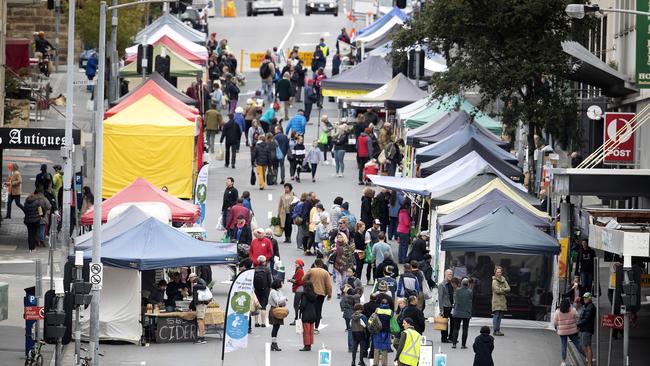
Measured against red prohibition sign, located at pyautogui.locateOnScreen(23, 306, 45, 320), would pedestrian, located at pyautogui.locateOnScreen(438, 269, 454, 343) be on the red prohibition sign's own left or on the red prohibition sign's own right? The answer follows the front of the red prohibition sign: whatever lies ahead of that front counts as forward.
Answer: on the red prohibition sign's own left

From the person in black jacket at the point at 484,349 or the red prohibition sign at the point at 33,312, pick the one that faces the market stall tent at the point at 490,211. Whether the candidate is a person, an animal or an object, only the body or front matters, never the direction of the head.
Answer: the person in black jacket

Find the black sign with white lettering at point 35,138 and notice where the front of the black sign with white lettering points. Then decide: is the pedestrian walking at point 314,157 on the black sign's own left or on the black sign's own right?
on the black sign's own left

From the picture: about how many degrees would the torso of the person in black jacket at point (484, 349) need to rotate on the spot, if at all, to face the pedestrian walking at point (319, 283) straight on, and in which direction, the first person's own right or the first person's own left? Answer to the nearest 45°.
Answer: approximately 45° to the first person's own left

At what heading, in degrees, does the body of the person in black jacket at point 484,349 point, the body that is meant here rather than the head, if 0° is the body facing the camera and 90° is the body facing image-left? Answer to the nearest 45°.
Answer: approximately 180°

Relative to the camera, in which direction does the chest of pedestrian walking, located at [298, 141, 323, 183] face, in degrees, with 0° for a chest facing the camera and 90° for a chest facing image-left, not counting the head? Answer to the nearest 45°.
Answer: approximately 0°
